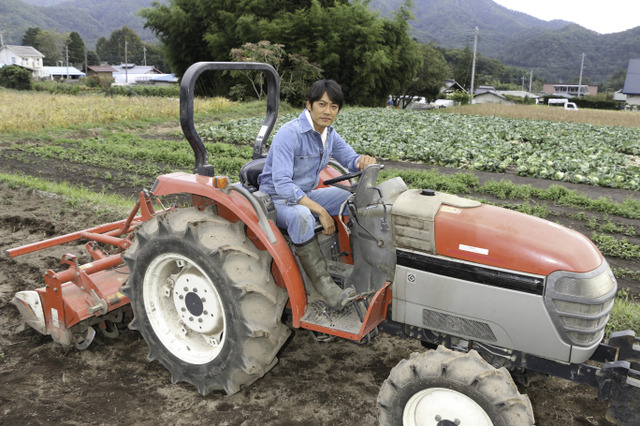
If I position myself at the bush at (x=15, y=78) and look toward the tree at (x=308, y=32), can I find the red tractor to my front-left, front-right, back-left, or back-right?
front-right

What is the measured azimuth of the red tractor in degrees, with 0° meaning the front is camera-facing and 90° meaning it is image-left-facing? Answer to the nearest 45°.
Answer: approximately 315°

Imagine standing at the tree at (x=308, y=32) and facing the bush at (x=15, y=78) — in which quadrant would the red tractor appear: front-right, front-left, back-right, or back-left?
back-left

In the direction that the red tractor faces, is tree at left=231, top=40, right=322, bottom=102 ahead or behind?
behind

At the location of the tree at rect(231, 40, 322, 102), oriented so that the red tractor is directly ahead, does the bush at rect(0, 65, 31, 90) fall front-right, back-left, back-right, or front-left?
back-right

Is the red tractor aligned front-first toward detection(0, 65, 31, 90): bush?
no

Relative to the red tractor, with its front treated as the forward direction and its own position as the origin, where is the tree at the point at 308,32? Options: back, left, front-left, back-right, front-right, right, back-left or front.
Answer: back-left
